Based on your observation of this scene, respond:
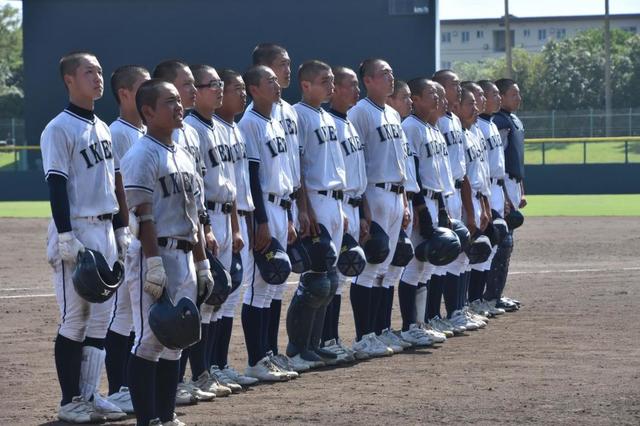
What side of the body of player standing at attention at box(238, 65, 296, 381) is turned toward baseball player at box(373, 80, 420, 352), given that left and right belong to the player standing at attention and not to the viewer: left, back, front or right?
left

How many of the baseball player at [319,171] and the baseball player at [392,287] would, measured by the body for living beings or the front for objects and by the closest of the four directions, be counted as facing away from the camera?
0
